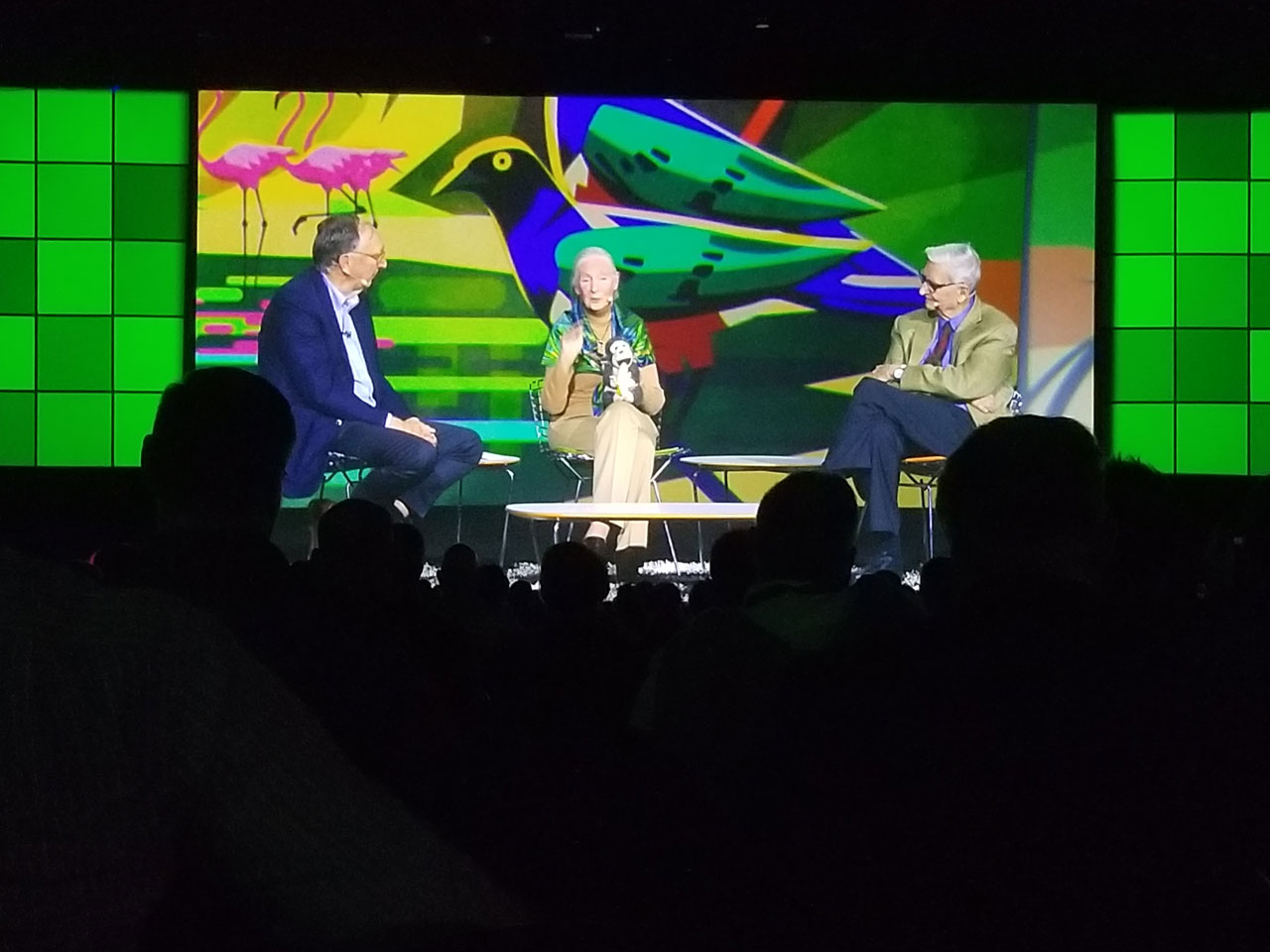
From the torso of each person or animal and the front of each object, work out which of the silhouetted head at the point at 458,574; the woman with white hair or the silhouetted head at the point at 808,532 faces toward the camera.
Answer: the woman with white hair

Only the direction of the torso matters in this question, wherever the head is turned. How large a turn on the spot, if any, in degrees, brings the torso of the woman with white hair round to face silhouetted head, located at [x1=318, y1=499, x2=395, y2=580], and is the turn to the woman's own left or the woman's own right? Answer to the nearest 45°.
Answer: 0° — they already face them

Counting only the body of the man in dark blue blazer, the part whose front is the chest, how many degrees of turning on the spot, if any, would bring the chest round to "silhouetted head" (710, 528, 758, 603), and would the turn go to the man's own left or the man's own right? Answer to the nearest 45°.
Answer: approximately 45° to the man's own right

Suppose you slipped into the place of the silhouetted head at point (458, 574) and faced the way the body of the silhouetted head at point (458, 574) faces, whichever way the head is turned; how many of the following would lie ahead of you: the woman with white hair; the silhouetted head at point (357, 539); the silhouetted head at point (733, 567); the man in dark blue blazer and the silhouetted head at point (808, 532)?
2

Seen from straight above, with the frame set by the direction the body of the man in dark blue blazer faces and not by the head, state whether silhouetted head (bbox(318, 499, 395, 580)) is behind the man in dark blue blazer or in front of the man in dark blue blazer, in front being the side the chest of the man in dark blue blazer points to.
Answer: in front

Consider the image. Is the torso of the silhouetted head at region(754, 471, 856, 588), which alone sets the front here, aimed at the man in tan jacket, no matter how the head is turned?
yes

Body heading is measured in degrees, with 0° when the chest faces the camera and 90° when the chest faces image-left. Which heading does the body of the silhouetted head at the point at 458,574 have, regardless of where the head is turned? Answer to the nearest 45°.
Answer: approximately 180°

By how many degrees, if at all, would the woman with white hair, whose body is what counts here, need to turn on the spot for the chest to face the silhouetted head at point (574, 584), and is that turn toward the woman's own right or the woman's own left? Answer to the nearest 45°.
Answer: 0° — they already face them

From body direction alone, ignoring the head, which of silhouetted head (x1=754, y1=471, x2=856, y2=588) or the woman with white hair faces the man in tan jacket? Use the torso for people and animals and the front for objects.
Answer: the silhouetted head

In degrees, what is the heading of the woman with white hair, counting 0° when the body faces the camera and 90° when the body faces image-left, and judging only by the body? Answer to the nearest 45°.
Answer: approximately 0°

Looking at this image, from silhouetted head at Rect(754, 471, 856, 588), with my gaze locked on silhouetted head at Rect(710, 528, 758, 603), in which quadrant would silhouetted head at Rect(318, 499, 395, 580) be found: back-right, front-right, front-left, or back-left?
front-left

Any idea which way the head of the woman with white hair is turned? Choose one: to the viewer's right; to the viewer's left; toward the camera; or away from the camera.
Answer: toward the camera

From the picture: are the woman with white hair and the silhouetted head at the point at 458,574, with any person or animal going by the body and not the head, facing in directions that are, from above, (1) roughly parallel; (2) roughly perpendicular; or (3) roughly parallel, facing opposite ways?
roughly parallel, facing opposite ways

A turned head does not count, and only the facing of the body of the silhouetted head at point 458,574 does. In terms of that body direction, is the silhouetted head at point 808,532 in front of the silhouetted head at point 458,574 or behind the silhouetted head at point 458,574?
behind

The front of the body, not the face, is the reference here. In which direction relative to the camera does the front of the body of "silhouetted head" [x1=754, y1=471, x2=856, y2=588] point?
away from the camera

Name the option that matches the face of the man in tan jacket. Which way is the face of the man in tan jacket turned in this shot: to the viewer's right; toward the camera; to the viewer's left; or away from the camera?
to the viewer's left

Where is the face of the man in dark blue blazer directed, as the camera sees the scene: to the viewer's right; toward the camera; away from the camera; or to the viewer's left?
to the viewer's right

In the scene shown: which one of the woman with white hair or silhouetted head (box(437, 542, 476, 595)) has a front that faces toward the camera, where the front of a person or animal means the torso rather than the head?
the woman with white hair

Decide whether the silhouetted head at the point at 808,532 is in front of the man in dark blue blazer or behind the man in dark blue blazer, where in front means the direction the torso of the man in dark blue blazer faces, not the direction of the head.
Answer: in front
